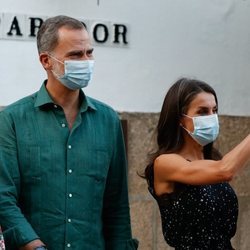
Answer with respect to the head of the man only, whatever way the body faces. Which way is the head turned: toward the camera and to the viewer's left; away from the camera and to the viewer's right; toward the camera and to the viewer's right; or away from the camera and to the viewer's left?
toward the camera and to the viewer's right

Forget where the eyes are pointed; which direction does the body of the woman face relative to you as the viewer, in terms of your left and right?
facing the viewer and to the right of the viewer

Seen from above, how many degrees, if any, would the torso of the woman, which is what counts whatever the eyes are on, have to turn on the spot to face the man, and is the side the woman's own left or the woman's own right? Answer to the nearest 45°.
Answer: approximately 135° to the woman's own right
